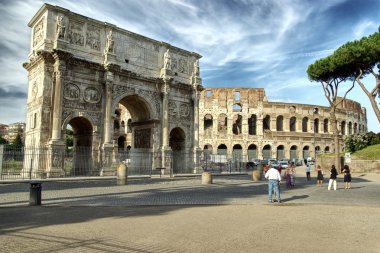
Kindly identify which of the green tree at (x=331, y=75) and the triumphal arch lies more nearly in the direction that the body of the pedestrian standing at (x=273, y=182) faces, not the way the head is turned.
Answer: the green tree

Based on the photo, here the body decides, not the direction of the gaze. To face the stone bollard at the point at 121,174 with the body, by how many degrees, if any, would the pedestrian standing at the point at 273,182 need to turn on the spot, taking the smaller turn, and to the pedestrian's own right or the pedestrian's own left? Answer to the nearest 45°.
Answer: approximately 45° to the pedestrian's own left

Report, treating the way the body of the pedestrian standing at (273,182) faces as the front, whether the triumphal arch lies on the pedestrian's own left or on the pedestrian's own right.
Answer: on the pedestrian's own left

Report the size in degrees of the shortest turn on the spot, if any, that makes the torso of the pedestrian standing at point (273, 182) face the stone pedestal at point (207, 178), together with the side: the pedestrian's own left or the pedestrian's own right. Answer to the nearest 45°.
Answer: approximately 45° to the pedestrian's own left

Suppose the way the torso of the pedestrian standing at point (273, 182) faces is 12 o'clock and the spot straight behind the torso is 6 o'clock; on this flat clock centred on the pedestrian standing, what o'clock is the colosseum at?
The colosseum is roughly at 12 o'clock from the pedestrian standing.

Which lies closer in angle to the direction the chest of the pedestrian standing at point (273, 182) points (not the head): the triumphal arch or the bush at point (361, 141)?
the bush

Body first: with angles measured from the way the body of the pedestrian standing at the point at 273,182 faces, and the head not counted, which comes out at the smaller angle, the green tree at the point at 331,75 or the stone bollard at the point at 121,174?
the green tree

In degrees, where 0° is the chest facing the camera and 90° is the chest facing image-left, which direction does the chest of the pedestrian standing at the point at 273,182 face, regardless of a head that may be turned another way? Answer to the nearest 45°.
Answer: approximately 180°
